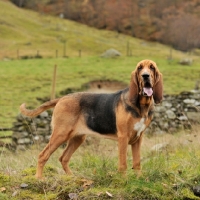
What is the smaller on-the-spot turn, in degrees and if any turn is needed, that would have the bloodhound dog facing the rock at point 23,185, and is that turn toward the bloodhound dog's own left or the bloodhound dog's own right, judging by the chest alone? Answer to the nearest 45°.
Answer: approximately 180°

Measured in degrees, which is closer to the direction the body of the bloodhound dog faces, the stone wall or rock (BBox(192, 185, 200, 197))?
the rock

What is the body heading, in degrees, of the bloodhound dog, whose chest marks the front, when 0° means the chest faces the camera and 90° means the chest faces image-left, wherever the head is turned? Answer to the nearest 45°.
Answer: approximately 270°

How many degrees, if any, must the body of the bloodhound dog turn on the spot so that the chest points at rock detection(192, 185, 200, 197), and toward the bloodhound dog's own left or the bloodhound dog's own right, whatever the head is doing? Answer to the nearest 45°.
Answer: approximately 45° to the bloodhound dog's own right
